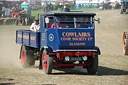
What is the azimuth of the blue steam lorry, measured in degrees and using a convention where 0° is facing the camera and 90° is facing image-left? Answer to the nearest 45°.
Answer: approximately 315°
